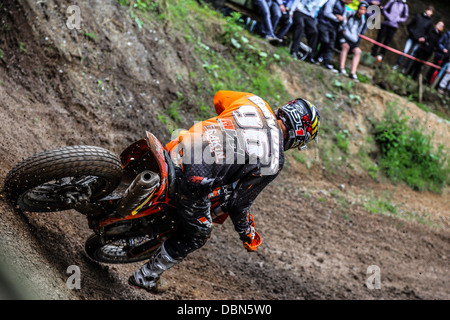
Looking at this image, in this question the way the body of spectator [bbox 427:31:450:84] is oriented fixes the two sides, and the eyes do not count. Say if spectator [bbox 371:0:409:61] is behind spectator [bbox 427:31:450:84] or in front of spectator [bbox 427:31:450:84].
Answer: in front

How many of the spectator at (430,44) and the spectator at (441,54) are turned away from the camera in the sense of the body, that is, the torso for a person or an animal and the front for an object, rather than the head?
0

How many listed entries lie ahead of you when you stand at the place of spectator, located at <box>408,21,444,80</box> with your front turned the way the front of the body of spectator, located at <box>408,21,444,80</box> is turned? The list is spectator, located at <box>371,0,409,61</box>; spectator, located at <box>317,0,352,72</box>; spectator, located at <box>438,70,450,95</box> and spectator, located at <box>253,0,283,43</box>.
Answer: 3

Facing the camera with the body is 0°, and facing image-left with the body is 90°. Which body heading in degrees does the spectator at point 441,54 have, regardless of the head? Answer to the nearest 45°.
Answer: approximately 45°

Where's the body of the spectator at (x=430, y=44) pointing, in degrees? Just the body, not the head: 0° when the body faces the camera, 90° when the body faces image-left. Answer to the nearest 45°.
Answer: approximately 45°

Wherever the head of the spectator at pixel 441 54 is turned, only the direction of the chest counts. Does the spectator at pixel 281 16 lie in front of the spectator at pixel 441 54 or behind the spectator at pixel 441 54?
in front

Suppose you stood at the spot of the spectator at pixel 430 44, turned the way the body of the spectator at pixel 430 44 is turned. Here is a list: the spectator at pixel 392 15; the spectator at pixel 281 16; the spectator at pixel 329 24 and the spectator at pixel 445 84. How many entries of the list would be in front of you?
3
